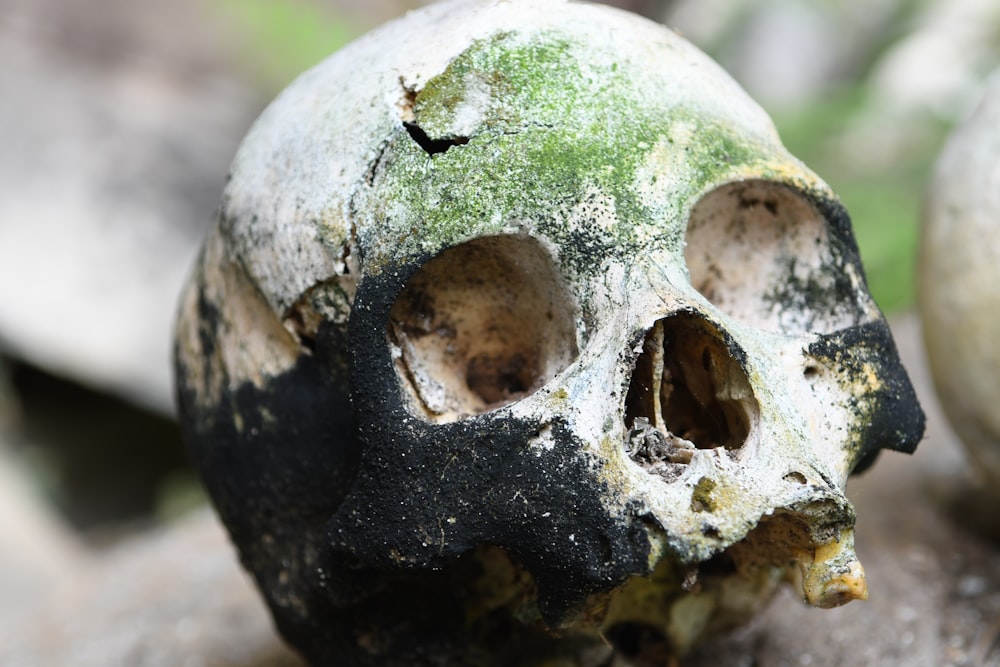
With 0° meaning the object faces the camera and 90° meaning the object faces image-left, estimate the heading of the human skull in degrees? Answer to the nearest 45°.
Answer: approximately 315°

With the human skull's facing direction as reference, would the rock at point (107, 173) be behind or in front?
behind

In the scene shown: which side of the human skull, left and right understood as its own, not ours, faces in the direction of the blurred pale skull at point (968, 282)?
left
